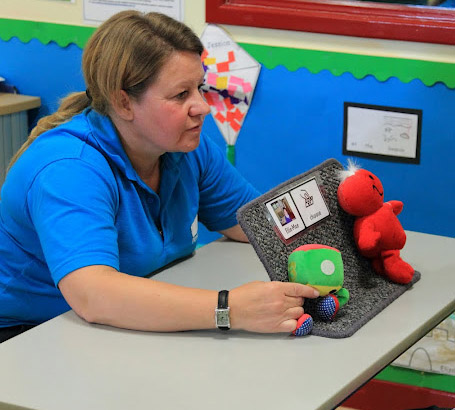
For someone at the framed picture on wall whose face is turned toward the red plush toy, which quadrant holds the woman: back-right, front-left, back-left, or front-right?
front-right

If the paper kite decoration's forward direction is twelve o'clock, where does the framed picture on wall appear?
The framed picture on wall is roughly at 10 o'clock from the paper kite decoration.

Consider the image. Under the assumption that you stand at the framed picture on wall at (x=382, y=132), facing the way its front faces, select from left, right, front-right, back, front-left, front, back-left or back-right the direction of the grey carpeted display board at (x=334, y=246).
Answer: front

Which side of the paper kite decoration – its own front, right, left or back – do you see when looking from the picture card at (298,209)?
front

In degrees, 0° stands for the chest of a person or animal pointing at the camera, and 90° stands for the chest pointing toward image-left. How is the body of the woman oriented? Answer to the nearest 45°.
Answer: approximately 315°

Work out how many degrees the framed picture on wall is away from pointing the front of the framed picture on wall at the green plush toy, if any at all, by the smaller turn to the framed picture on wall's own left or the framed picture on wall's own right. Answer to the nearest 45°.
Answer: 0° — it already faces it

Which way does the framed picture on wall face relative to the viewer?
toward the camera

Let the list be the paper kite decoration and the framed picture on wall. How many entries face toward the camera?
2

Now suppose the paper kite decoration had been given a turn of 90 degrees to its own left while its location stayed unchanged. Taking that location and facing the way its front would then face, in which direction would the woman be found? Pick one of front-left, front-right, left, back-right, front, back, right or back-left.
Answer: right

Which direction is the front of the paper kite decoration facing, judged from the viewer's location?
facing the viewer

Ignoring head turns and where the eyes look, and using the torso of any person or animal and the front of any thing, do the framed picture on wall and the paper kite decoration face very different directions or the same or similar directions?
same or similar directions

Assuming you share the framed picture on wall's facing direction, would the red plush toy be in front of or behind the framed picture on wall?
in front

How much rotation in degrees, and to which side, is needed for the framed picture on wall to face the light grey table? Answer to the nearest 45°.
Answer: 0° — it already faces it

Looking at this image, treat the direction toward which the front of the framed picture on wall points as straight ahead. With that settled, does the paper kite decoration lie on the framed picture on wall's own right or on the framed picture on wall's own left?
on the framed picture on wall's own right

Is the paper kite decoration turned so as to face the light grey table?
yes

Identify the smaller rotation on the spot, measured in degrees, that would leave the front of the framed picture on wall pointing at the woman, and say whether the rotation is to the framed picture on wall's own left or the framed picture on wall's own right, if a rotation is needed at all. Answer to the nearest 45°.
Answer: approximately 45° to the framed picture on wall's own right
